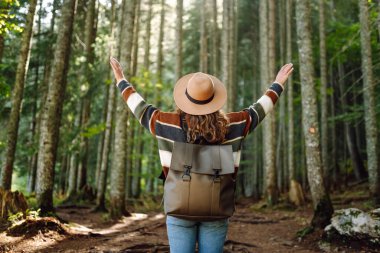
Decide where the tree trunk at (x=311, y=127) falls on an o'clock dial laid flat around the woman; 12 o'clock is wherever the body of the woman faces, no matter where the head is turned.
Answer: The tree trunk is roughly at 1 o'clock from the woman.

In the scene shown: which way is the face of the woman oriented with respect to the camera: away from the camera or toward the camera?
away from the camera

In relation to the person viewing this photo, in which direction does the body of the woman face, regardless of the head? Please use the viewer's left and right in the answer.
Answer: facing away from the viewer

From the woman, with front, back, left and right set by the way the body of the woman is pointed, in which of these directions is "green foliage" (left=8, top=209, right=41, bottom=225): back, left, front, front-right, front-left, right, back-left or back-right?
front-left

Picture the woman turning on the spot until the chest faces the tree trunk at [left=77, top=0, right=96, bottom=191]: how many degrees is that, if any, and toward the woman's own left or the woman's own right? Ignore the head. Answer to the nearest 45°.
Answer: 0° — they already face it
